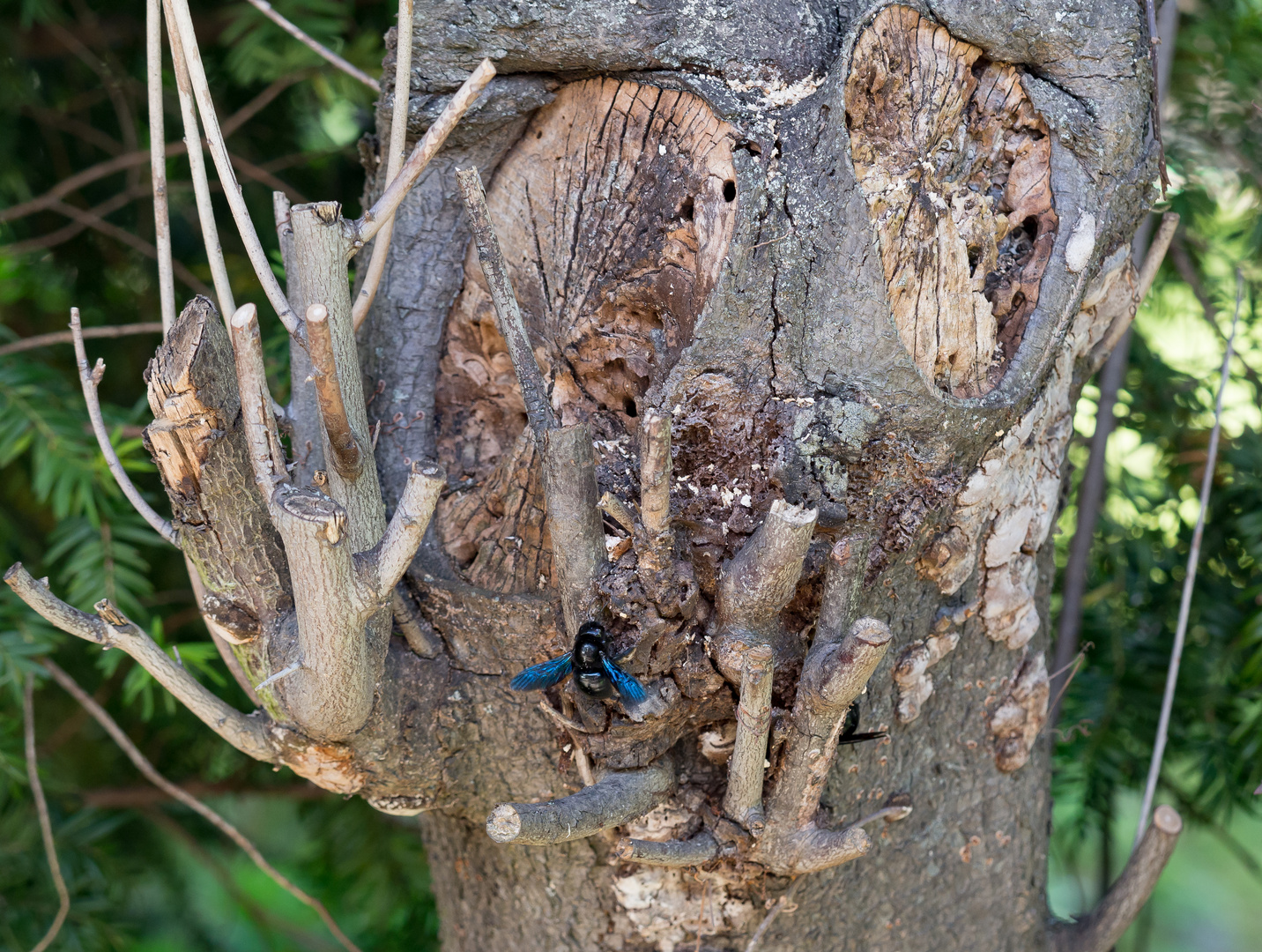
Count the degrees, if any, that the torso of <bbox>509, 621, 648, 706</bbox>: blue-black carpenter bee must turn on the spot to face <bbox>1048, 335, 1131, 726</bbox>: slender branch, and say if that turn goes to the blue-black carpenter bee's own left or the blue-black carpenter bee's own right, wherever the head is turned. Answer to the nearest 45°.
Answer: approximately 45° to the blue-black carpenter bee's own right

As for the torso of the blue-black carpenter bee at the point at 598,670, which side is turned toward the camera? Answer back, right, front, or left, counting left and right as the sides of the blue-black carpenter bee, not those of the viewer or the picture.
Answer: back
